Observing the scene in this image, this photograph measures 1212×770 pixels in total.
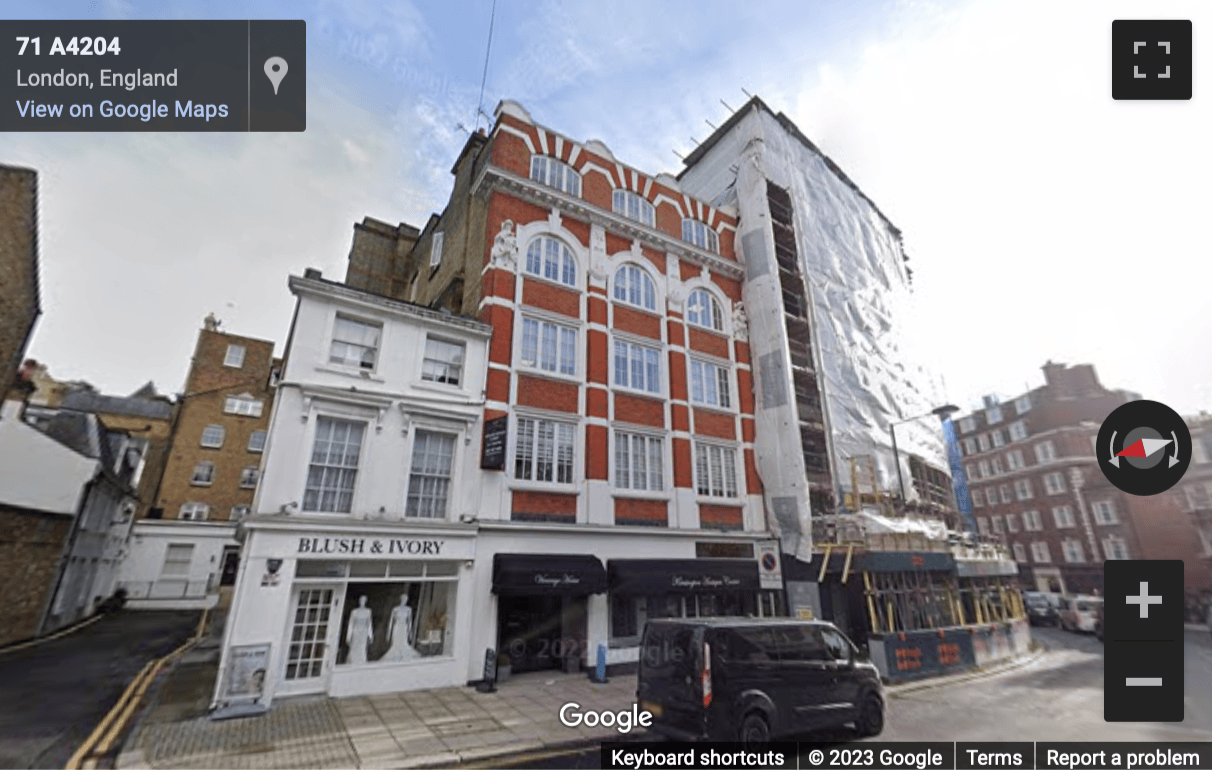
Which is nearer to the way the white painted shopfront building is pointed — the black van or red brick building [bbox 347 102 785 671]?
the black van

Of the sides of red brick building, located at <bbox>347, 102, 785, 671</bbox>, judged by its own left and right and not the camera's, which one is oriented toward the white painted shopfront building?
right

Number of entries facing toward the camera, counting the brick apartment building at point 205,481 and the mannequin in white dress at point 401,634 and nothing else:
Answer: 2

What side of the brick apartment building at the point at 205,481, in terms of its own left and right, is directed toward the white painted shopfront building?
front

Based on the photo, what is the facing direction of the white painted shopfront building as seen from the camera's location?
facing the viewer and to the right of the viewer

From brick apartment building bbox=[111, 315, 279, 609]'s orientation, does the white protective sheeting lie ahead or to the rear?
ahead

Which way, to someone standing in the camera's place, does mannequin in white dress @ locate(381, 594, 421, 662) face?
facing the viewer

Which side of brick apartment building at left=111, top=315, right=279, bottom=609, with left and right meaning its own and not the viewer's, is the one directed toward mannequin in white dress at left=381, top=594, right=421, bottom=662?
front

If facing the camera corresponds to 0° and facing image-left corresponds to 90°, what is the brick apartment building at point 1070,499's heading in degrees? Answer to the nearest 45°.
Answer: approximately 45°

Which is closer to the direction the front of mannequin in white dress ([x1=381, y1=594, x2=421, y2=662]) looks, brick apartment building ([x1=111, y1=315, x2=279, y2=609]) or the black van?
the black van

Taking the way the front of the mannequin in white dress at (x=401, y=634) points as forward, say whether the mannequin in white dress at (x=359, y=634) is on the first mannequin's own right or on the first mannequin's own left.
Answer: on the first mannequin's own right

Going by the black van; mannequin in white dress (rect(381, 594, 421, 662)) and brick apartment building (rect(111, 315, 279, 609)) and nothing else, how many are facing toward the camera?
2

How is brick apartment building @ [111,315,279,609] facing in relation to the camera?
toward the camera

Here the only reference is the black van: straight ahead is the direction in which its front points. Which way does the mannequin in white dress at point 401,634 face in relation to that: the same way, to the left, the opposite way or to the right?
to the right

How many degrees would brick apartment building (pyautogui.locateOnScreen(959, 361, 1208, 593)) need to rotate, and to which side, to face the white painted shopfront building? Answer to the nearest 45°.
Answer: approximately 45° to its right
